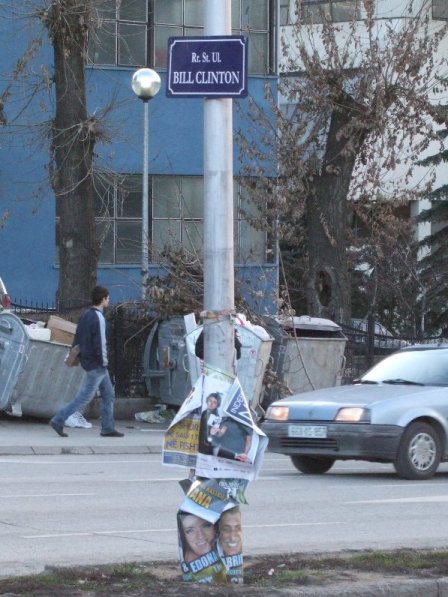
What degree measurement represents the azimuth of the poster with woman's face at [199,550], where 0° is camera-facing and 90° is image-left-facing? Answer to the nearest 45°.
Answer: approximately 0°

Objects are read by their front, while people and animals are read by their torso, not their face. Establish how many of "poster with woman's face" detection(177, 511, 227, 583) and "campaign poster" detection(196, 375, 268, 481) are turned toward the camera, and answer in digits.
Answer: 2

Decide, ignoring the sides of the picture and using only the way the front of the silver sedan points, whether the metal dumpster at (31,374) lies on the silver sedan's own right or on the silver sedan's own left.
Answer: on the silver sedan's own right

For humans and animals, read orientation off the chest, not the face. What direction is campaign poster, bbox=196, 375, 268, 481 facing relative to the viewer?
toward the camera

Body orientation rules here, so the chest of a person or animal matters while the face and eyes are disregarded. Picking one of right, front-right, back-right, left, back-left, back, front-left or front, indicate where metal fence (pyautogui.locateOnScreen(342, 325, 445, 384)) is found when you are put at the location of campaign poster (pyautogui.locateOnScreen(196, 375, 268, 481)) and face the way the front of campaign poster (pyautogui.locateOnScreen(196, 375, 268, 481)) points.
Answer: back

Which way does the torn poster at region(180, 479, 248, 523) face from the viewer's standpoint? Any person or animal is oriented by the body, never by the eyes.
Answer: toward the camera

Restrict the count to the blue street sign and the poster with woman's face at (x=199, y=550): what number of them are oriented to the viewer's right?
0

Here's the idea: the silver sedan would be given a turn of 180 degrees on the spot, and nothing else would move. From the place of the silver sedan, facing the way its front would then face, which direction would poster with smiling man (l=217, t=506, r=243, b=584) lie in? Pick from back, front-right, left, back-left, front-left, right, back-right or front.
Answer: back-right
